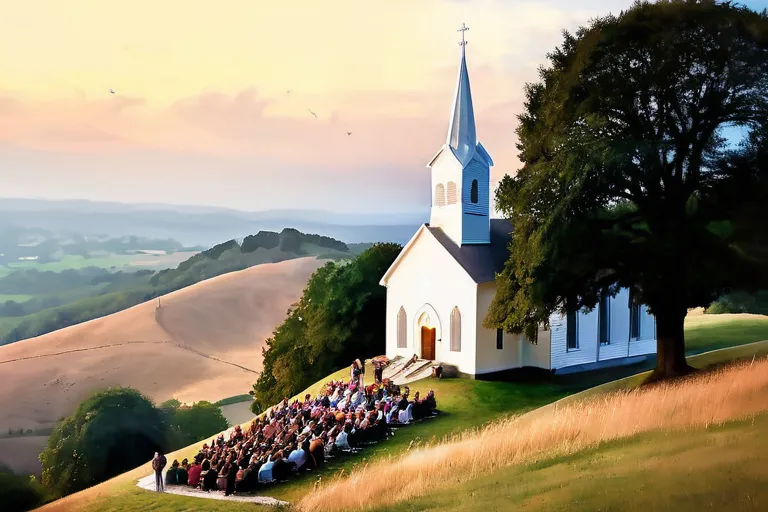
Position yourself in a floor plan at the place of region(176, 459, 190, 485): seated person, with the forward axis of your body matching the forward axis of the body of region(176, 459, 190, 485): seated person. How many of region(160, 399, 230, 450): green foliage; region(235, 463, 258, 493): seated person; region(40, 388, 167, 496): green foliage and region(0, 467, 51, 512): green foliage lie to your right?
1

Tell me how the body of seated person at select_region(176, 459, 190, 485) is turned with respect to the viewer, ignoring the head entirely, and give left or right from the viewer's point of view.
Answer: facing away from the viewer and to the right of the viewer

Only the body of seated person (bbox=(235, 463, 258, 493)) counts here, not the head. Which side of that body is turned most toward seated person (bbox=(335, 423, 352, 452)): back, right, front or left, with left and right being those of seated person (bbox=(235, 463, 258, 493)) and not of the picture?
front

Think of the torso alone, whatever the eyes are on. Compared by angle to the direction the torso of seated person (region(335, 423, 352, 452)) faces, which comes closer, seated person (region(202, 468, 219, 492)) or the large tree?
the large tree

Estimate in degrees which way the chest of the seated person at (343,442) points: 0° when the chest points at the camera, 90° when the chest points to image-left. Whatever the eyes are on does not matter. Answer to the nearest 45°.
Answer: approximately 225°

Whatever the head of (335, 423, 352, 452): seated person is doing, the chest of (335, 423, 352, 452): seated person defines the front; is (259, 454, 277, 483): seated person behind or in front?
behind

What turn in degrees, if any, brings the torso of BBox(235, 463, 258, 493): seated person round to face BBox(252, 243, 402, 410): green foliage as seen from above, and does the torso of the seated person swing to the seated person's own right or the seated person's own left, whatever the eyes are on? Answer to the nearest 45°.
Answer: approximately 45° to the seated person's own left

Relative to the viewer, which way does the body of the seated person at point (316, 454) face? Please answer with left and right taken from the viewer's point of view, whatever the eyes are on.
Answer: facing away from the viewer and to the right of the viewer

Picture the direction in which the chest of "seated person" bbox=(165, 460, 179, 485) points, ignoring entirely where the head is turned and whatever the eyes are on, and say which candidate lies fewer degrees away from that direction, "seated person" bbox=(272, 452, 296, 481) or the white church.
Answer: the white church

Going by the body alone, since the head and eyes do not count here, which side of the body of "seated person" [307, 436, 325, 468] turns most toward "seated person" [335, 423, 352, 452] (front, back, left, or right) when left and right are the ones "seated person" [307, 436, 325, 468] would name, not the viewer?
front

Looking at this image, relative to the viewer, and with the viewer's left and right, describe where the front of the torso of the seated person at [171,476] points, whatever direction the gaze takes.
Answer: facing away from the viewer and to the right of the viewer

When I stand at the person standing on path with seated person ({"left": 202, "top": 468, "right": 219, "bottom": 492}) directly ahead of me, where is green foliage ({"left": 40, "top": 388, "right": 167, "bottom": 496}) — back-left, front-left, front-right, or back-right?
back-left

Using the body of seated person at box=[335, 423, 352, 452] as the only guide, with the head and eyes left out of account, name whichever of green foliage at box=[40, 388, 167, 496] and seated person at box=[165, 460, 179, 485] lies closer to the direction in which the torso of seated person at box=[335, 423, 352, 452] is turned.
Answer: the green foliage

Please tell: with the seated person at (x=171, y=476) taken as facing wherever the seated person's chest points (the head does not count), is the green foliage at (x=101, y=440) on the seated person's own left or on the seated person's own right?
on the seated person's own left
